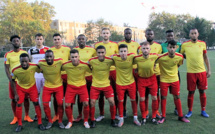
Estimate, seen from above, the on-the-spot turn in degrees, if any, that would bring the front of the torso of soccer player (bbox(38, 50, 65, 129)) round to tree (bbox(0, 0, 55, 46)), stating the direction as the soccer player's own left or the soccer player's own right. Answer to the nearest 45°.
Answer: approximately 180°

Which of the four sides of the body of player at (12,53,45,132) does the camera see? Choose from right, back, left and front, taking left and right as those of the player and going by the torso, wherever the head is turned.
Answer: front

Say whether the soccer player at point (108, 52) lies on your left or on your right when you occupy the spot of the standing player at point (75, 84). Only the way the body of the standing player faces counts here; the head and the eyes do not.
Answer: on your left

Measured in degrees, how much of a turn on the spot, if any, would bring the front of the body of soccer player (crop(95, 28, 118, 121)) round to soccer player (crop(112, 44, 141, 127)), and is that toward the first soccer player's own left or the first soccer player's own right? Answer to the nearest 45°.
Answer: approximately 45° to the first soccer player's own left

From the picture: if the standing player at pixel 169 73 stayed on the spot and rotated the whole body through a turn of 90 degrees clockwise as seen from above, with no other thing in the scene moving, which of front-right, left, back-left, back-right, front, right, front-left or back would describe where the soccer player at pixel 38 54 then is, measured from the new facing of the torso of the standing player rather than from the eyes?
front

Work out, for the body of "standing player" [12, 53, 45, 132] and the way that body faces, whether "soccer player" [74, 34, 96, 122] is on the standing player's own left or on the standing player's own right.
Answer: on the standing player's own left

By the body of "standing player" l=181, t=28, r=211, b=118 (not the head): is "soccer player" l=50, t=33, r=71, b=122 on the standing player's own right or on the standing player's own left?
on the standing player's own right
